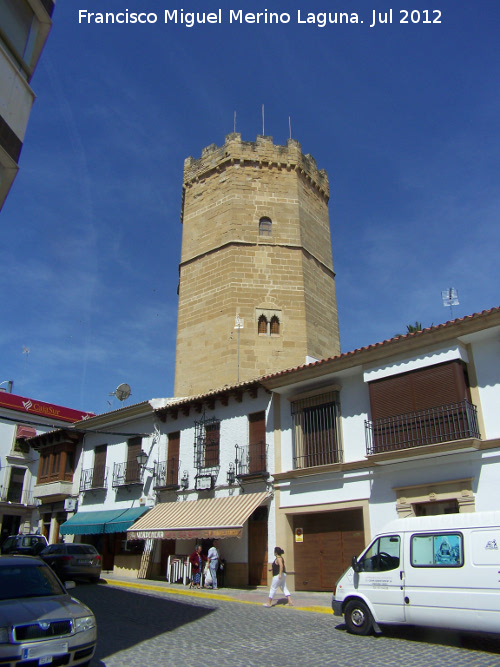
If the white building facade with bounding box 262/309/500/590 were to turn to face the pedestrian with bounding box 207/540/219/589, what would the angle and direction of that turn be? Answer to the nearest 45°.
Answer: approximately 90° to its right

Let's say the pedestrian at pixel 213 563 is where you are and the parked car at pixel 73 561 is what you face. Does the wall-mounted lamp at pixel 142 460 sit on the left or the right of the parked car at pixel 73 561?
right

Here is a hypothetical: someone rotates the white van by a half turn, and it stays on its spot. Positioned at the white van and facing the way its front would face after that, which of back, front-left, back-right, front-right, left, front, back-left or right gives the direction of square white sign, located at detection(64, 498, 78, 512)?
back-left

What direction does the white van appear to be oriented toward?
to the viewer's left

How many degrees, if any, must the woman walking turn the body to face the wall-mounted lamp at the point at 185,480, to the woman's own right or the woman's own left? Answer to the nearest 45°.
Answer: approximately 45° to the woman's own right

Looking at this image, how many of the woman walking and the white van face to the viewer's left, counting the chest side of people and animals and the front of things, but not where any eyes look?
2

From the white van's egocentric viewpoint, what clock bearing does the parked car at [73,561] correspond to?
The parked car is roughly at 1 o'clock from the white van.

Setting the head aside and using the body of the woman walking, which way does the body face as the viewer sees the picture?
to the viewer's left

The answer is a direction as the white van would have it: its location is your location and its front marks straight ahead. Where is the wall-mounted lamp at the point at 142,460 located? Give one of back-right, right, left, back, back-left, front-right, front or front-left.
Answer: front-right

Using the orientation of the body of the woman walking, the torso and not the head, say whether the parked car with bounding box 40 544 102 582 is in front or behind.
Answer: in front
